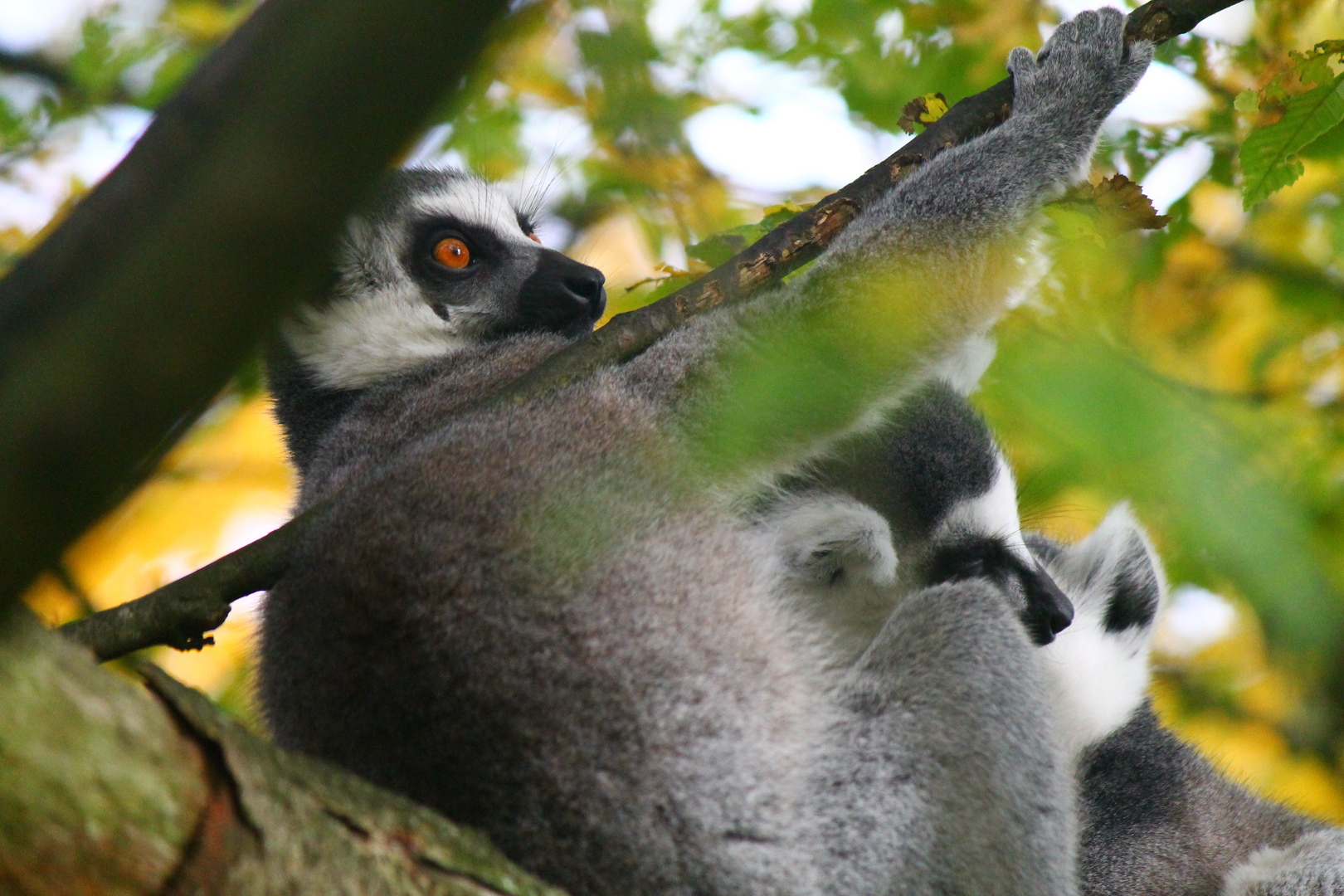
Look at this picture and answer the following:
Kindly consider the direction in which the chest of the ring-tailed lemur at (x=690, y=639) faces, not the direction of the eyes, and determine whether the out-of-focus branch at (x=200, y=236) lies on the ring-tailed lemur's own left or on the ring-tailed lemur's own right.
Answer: on the ring-tailed lemur's own right

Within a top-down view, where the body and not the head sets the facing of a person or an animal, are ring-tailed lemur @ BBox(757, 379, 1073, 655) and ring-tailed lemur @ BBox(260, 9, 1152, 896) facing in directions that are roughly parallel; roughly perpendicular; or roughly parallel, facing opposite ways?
roughly parallel

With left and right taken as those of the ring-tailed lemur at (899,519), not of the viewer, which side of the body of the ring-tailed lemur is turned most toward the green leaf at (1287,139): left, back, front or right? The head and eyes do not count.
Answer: front

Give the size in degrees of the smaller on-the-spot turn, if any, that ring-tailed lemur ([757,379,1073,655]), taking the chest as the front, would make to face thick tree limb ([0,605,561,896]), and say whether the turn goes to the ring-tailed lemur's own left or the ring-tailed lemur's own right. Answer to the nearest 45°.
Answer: approximately 135° to the ring-tailed lemur's own right

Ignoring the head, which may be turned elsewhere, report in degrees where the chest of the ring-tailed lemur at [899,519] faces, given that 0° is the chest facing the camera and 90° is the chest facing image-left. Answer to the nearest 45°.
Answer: approximately 270°

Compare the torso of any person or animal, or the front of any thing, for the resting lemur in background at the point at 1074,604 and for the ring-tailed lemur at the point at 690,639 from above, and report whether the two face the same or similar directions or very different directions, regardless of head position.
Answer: very different directions

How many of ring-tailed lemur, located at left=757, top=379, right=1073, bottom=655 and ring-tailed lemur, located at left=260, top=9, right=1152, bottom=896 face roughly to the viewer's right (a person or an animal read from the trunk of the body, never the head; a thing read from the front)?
2

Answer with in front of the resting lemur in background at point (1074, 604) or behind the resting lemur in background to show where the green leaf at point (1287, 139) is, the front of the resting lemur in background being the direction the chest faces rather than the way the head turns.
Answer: behind

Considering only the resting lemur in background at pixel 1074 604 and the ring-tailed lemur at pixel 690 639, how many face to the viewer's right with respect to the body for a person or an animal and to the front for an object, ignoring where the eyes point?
1

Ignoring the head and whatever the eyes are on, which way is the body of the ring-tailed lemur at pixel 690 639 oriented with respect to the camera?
to the viewer's right

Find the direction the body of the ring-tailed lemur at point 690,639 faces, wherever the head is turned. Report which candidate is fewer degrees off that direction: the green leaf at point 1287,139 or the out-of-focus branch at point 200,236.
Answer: the green leaf
